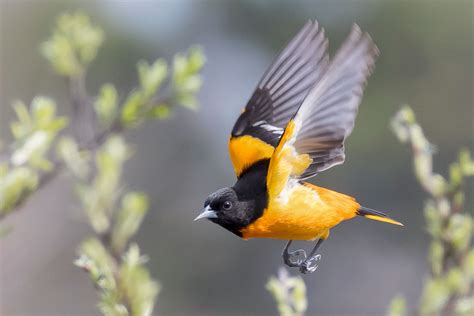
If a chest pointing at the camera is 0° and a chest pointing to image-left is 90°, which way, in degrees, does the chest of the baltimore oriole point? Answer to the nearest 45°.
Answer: approximately 90°

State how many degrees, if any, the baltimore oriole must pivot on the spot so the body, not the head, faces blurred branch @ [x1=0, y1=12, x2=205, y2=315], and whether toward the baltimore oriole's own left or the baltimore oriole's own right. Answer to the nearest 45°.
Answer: approximately 45° to the baltimore oriole's own left
